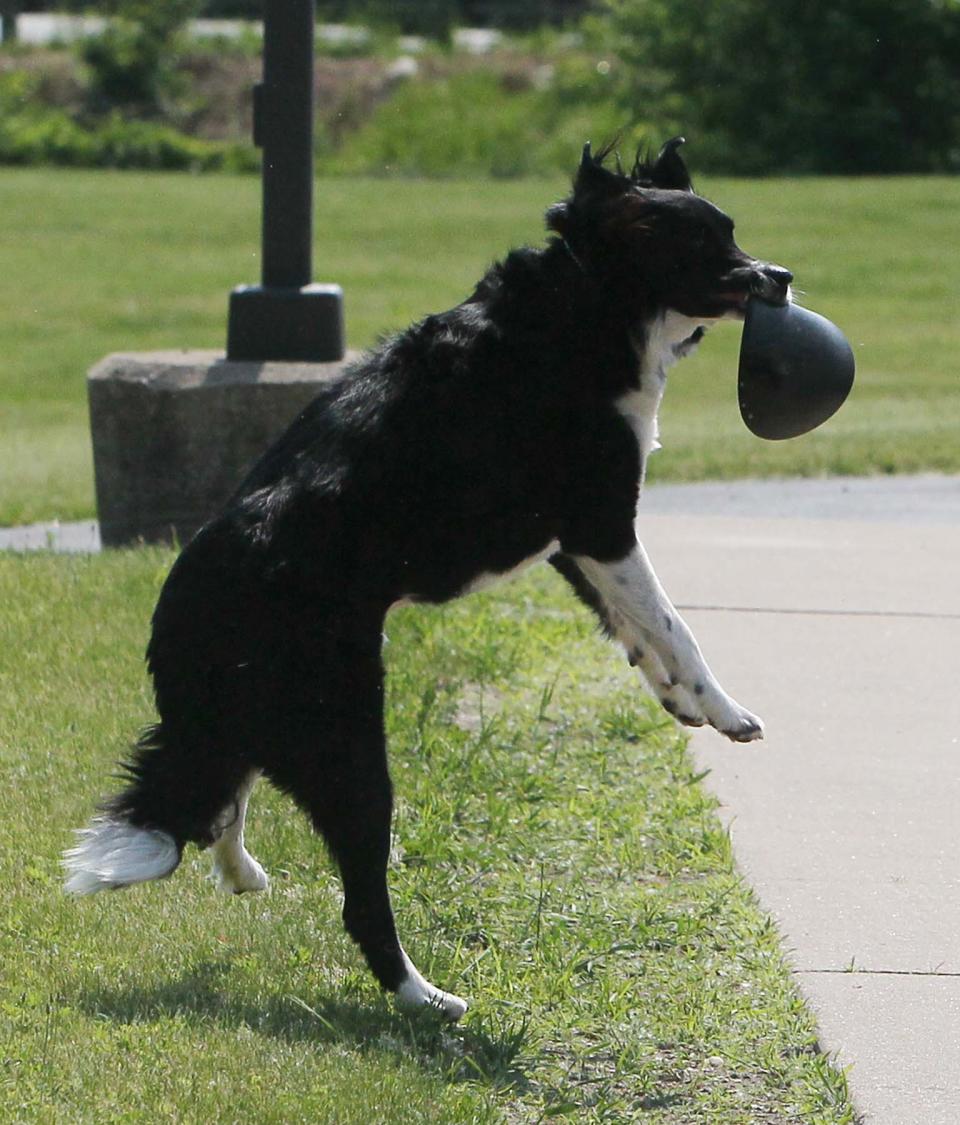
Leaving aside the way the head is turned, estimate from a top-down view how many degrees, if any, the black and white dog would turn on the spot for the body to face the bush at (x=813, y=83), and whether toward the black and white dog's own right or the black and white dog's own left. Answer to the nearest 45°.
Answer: approximately 90° to the black and white dog's own left

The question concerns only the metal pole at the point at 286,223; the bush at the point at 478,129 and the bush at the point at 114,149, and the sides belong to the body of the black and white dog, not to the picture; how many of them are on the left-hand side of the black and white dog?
3

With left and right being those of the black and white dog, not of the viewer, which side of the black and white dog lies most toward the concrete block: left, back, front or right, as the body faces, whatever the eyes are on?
left

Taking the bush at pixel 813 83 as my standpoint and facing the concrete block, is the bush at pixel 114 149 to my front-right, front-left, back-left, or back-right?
front-right

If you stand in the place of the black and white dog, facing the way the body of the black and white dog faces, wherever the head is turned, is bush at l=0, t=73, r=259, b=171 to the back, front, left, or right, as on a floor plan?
left

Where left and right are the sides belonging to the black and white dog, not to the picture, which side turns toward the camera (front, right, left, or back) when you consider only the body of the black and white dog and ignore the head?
right

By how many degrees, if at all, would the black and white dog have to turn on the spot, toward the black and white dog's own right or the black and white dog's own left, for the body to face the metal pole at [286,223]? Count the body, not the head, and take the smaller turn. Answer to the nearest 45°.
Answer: approximately 90° to the black and white dog's own left

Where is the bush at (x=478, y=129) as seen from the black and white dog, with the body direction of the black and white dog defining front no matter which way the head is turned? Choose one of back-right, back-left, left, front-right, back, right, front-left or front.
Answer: left
